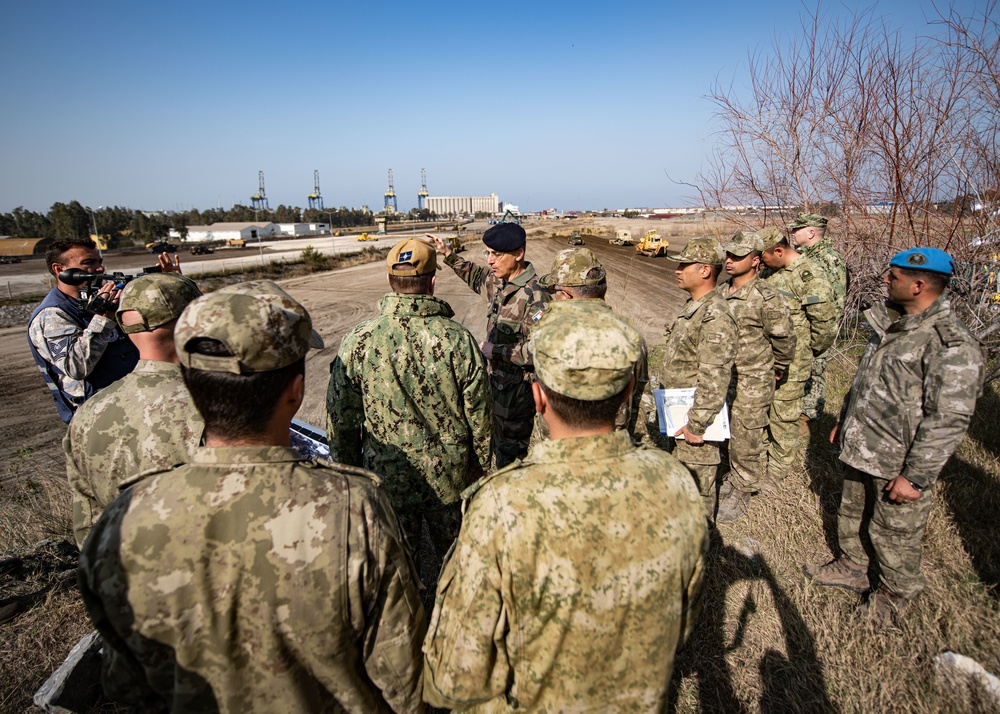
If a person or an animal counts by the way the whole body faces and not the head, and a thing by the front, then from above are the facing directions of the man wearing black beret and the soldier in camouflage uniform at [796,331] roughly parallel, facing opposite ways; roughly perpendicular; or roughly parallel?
roughly perpendicular

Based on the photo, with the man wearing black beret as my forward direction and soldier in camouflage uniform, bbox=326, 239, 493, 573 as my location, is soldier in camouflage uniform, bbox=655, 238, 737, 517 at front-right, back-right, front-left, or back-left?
front-right

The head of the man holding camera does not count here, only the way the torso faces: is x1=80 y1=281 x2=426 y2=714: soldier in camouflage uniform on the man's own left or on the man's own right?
on the man's own right

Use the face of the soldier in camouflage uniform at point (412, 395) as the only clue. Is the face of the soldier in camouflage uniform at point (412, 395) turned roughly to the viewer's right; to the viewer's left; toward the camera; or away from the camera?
away from the camera

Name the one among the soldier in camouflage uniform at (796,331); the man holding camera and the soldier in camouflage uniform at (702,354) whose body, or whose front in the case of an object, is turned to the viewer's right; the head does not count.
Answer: the man holding camera

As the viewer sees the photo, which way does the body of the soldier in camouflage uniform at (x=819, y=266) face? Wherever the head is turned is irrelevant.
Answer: to the viewer's left

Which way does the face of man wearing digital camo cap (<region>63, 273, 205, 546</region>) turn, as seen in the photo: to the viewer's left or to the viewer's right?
to the viewer's right

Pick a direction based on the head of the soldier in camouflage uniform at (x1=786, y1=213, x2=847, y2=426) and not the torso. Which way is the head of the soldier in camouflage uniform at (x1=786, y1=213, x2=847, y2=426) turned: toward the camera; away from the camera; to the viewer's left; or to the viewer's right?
to the viewer's left

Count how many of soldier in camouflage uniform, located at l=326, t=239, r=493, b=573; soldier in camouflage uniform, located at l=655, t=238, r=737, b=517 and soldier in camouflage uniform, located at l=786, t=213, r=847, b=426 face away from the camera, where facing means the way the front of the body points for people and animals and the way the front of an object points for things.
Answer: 1

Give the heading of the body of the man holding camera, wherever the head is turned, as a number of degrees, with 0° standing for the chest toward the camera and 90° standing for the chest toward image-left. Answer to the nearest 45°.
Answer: approximately 270°

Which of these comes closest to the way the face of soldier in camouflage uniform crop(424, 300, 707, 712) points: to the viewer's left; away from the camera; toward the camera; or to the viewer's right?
away from the camera

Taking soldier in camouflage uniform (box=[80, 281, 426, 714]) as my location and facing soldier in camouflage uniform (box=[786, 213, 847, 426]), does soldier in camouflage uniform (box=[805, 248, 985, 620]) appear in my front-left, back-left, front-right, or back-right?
front-right

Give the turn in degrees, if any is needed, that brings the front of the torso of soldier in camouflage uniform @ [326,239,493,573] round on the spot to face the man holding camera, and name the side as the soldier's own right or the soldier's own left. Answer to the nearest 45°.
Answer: approximately 45° to the soldier's own left

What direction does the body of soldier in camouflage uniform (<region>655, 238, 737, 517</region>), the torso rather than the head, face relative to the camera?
to the viewer's left

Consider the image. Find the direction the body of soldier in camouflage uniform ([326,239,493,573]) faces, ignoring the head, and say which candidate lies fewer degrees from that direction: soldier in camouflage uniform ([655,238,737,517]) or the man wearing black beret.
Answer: the man wearing black beret

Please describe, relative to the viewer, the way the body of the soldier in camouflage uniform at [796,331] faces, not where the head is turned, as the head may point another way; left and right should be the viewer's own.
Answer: facing to the left of the viewer

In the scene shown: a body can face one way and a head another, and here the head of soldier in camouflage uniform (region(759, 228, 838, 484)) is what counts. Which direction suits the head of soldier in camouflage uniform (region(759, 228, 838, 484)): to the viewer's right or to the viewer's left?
to the viewer's left

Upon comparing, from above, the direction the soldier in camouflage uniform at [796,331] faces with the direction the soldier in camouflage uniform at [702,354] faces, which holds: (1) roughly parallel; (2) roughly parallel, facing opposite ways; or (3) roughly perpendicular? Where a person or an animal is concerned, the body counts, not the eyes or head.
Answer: roughly parallel
